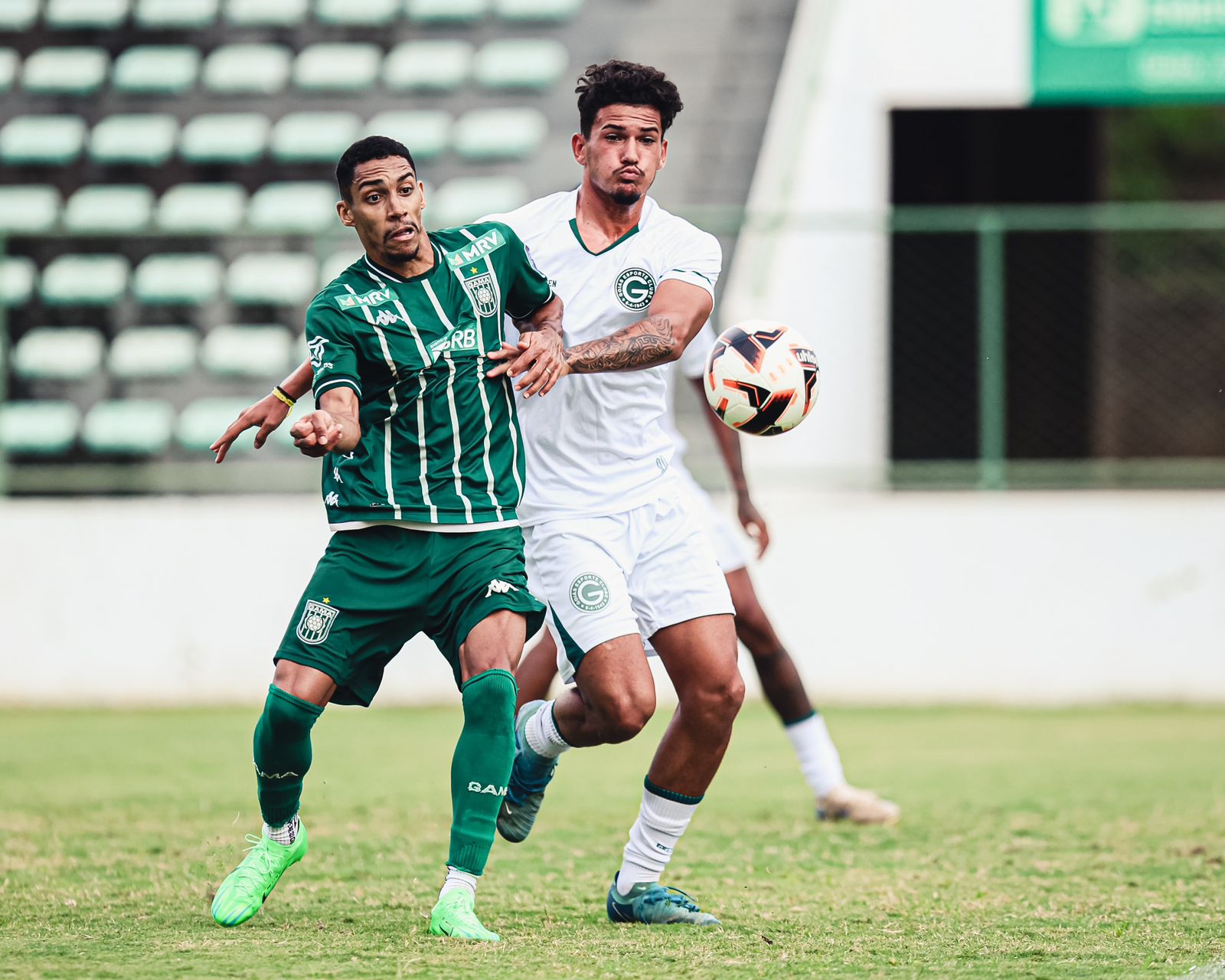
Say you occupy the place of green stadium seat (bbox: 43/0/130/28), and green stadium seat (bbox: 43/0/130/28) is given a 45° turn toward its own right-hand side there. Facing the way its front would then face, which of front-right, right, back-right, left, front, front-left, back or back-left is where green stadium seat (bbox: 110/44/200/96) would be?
left

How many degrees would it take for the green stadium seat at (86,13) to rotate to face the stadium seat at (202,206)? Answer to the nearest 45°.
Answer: approximately 45° to its left

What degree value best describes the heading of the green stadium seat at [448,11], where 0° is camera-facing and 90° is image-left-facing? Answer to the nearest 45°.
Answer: approximately 0°

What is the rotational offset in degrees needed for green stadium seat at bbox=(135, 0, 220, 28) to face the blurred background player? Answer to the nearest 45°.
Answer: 0° — it already faces them

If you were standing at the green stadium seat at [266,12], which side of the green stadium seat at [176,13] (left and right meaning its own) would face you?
left

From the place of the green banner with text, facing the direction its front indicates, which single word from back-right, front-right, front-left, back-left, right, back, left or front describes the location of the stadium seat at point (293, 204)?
right

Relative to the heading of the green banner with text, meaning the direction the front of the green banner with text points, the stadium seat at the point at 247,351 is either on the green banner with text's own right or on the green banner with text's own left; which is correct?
on the green banner with text's own right

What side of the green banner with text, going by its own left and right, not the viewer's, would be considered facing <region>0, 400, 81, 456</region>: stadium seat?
right

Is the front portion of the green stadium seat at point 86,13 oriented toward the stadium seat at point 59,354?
yes

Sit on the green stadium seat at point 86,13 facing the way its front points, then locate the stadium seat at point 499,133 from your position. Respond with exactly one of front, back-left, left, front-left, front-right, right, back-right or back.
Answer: front-left

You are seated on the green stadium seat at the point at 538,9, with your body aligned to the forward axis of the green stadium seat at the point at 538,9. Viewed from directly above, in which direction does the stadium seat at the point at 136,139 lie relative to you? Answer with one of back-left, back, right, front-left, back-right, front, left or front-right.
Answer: right
